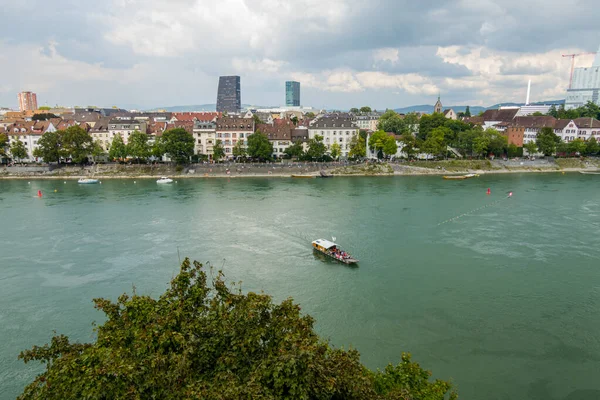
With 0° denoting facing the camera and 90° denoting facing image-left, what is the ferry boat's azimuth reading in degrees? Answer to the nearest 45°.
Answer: approximately 315°

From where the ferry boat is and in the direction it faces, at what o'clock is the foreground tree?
The foreground tree is roughly at 2 o'clock from the ferry boat.
